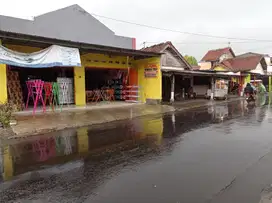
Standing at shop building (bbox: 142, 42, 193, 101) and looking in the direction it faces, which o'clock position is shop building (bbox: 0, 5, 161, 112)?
shop building (bbox: 0, 5, 161, 112) is roughly at 3 o'clock from shop building (bbox: 142, 42, 193, 101).

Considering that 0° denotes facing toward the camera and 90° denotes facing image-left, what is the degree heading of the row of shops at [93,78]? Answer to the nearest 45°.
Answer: approximately 315°

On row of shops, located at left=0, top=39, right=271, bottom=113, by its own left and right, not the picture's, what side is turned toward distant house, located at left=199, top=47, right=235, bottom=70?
left

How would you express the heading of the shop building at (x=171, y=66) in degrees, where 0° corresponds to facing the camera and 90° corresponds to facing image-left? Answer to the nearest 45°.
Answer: approximately 315°

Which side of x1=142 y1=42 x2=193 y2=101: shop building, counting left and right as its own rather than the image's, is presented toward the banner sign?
right

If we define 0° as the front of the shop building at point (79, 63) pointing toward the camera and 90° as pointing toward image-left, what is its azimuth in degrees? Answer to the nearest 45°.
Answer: approximately 315°

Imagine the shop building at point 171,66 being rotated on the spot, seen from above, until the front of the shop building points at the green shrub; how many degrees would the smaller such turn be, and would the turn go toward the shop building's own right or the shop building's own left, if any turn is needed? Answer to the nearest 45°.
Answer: approximately 45° to the shop building's own right

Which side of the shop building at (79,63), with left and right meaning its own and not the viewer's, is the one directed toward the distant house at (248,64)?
left

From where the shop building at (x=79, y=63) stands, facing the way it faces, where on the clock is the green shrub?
The green shrub is roughly at 2 o'clock from the shop building.

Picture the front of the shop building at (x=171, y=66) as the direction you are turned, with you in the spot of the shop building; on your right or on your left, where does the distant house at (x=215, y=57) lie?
on your left
